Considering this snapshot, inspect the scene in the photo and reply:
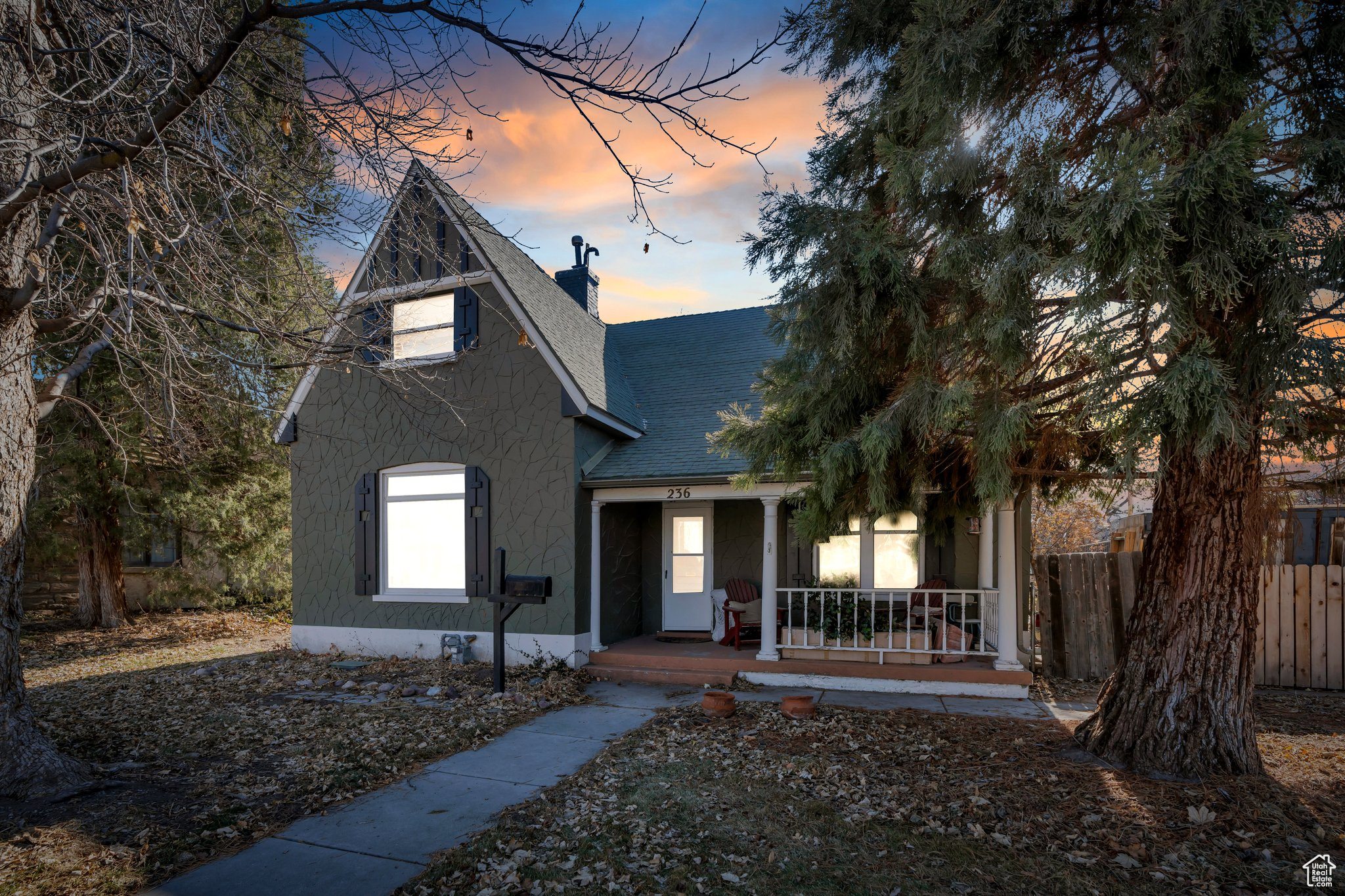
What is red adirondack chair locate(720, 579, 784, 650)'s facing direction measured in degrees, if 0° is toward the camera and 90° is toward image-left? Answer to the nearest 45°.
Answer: approximately 315°

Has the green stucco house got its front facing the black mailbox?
yes

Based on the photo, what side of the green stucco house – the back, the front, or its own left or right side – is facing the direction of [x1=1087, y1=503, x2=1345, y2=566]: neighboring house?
left

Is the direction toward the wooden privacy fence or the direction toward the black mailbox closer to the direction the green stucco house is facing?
the black mailbox

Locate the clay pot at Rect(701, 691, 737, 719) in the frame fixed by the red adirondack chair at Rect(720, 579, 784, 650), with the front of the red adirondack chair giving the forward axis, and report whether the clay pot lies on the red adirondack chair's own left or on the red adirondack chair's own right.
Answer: on the red adirondack chair's own right

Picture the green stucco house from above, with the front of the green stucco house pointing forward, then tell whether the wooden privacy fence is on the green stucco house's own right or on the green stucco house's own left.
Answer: on the green stucco house's own left

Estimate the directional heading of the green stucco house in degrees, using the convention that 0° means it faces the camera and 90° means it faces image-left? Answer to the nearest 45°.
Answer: approximately 0°
